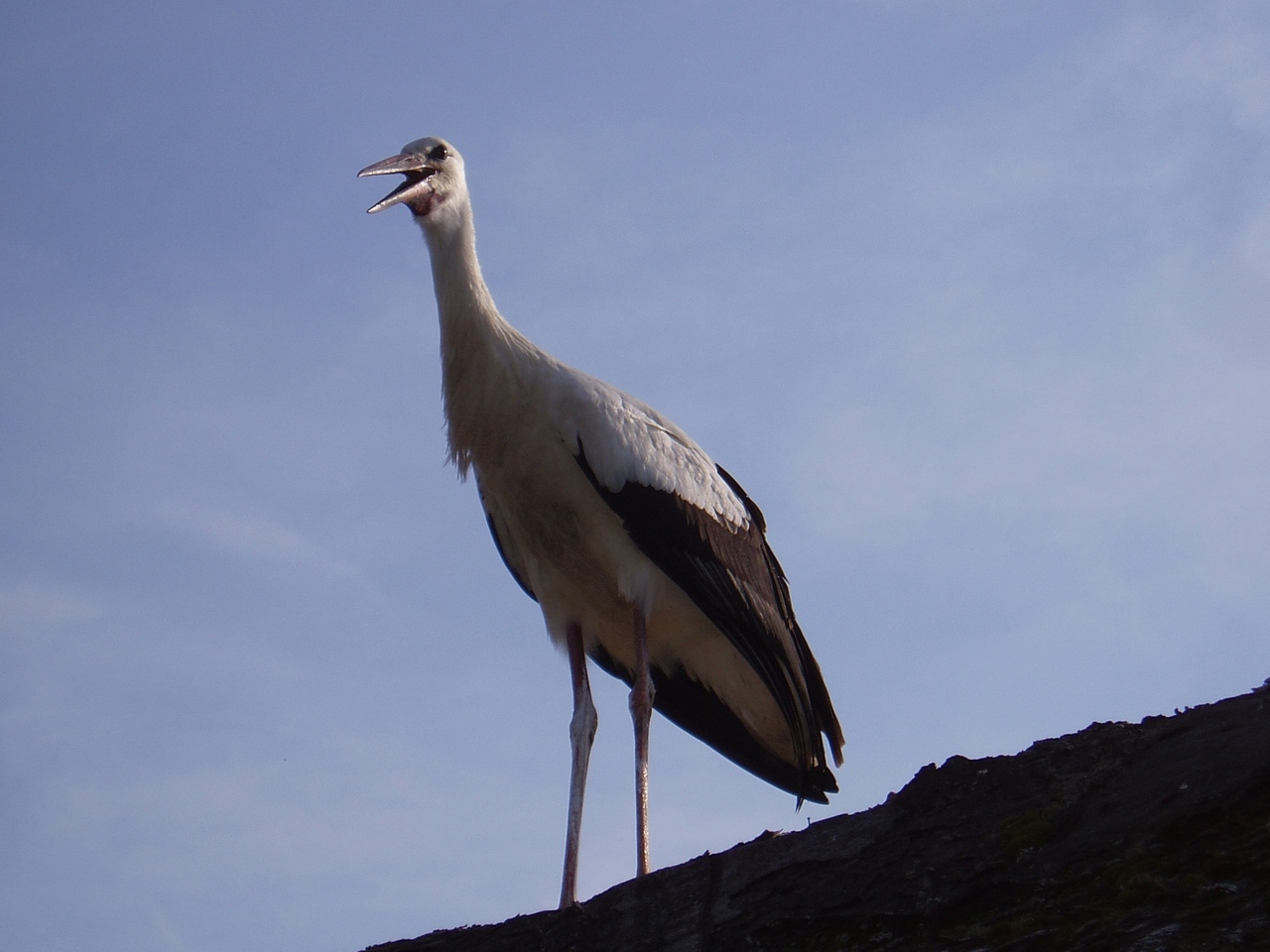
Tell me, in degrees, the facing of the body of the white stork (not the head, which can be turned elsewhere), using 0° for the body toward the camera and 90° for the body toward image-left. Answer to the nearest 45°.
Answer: approximately 45°
